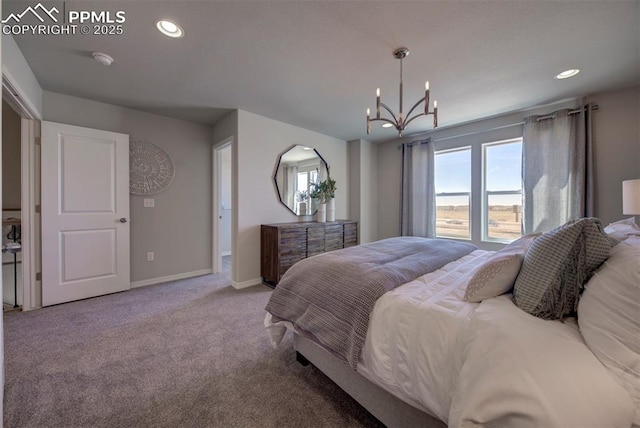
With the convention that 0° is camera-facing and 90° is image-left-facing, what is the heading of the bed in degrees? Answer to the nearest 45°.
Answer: approximately 135°

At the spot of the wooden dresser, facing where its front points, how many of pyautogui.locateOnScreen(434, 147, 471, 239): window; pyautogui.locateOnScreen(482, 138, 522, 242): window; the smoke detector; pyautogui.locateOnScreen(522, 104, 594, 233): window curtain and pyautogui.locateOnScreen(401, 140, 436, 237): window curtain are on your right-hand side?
1

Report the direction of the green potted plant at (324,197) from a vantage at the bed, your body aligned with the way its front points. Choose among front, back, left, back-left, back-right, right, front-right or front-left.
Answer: front

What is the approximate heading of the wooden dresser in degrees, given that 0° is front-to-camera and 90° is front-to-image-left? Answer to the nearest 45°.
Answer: approximately 315°

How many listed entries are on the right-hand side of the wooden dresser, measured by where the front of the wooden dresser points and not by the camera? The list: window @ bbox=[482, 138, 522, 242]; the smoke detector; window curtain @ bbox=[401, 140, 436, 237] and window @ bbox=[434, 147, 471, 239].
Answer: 1

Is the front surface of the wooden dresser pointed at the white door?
no

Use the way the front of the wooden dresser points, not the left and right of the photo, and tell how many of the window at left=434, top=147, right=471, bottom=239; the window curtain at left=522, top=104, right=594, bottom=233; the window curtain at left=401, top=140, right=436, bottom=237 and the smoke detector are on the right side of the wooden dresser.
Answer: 1

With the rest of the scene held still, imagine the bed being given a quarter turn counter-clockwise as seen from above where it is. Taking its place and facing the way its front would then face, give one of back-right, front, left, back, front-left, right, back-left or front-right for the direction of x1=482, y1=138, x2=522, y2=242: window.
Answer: back-right

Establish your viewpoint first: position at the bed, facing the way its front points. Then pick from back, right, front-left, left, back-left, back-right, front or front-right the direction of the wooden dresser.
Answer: front

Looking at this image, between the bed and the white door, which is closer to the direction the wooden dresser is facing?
the bed

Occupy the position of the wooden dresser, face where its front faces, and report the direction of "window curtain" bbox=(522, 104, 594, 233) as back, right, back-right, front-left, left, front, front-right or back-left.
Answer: front-left

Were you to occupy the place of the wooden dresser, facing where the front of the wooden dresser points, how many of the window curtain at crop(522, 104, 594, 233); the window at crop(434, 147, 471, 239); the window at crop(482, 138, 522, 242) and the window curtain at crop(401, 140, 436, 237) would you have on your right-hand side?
0

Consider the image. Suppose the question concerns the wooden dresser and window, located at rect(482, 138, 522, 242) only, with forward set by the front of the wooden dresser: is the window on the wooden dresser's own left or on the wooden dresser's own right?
on the wooden dresser's own left
